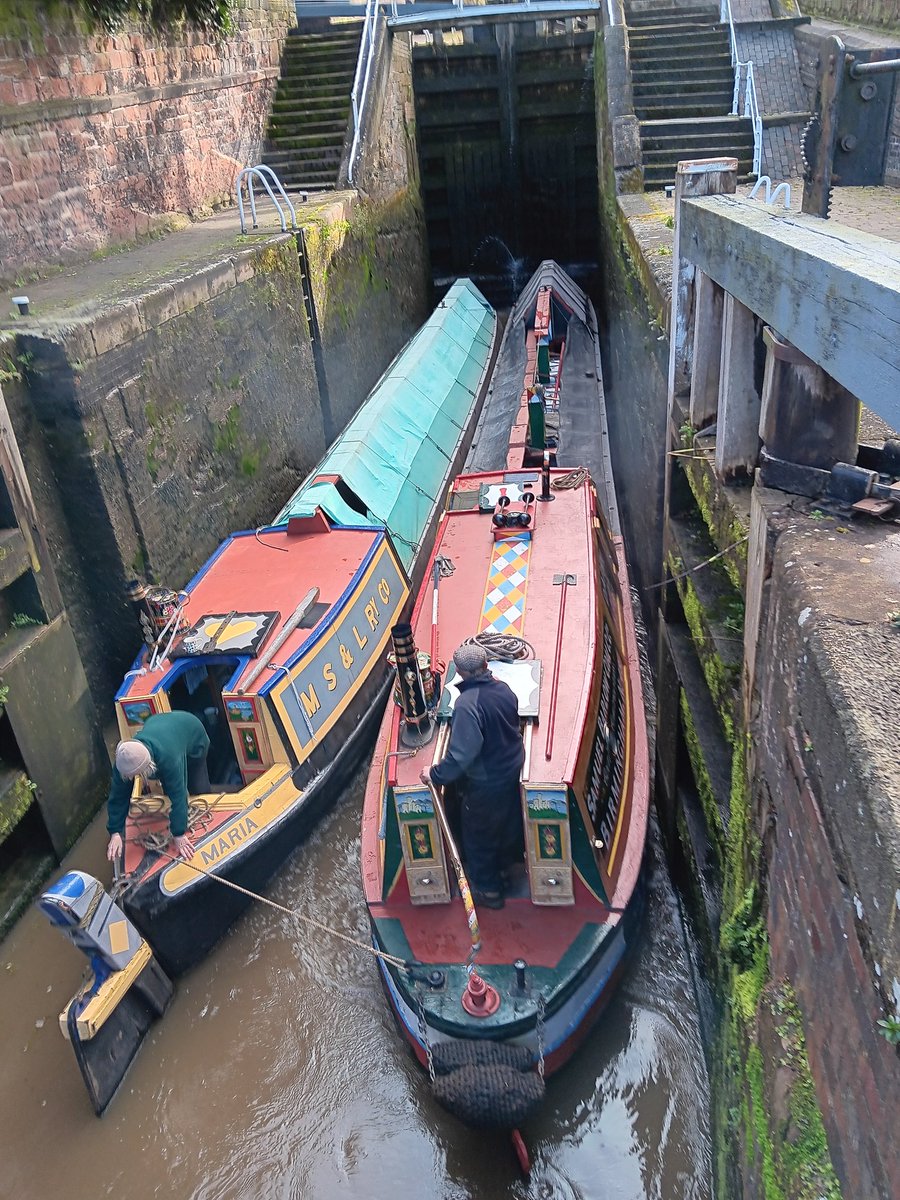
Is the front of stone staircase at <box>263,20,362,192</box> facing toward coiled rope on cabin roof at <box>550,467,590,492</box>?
yes

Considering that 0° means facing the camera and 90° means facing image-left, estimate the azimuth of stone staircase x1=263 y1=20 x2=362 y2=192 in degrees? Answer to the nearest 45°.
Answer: approximately 0°

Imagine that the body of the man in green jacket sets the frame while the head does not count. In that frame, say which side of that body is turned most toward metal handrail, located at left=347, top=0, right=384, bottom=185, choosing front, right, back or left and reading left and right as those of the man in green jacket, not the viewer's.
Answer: back

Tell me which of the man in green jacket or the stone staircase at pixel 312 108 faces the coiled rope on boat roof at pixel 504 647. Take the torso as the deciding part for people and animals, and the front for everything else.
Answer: the stone staircase

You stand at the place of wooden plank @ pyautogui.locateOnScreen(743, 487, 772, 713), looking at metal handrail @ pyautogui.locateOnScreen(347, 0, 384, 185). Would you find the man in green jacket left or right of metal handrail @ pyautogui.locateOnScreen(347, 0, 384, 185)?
left

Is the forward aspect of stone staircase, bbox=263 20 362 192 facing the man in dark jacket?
yes

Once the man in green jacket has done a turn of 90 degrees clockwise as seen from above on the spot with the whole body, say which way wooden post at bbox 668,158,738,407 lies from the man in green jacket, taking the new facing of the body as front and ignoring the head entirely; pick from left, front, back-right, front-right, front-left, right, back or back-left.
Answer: back-right

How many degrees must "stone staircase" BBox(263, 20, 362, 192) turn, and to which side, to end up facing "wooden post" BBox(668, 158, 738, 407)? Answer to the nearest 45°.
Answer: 0° — it already faces it

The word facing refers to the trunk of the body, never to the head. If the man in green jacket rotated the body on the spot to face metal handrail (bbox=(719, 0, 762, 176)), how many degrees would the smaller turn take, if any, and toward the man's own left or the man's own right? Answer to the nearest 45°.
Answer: approximately 180°

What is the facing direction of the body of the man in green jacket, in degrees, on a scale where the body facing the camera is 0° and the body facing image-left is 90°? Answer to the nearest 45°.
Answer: approximately 45°

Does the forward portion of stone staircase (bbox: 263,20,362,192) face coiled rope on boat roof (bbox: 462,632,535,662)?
yes

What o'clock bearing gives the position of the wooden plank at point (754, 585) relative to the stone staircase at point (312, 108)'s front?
The wooden plank is roughly at 12 o'clock from the stone staircase.

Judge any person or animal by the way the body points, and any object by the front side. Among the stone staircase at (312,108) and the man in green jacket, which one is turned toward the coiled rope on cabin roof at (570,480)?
the stone staircase

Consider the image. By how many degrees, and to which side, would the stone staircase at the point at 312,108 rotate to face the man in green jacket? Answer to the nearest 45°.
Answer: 0° — it already faces them
